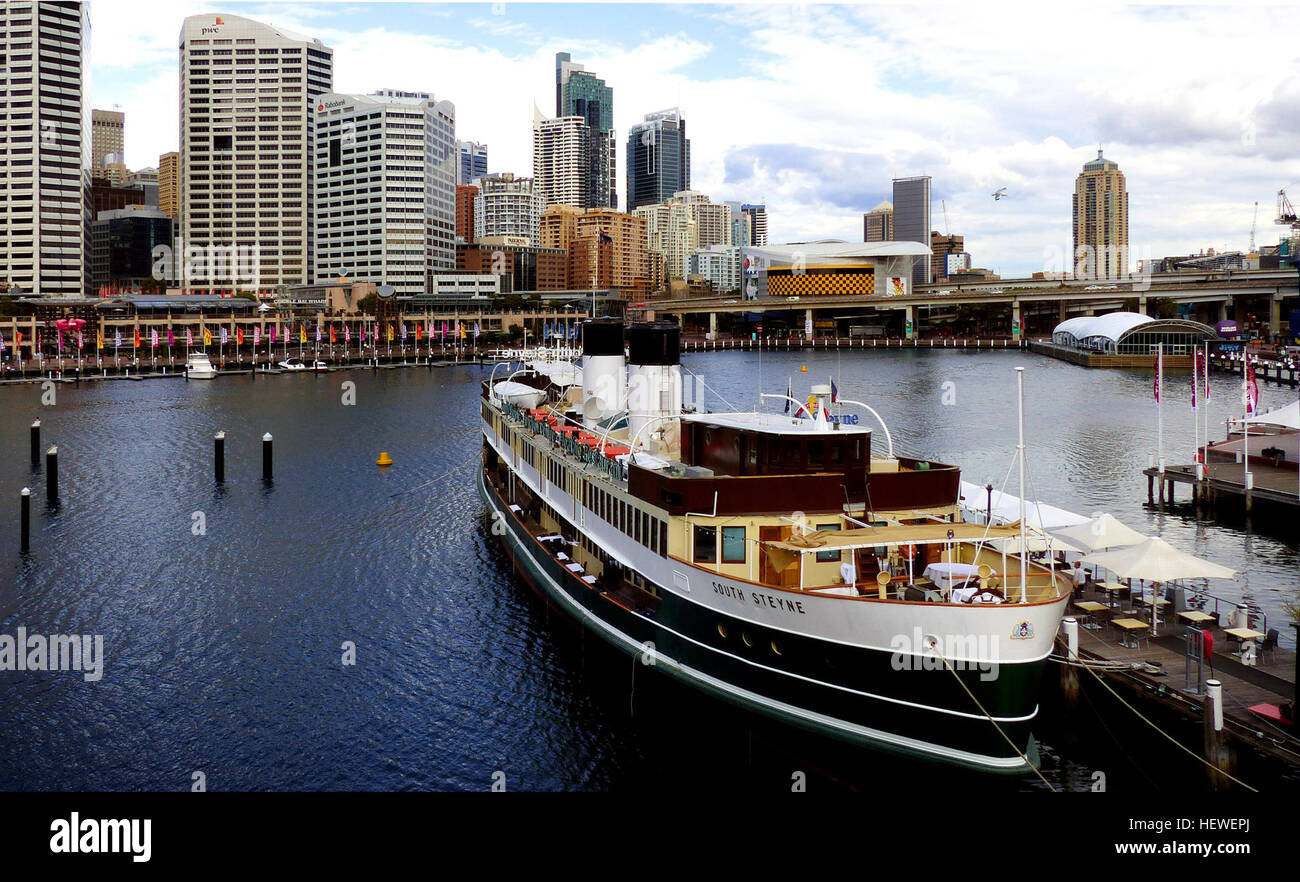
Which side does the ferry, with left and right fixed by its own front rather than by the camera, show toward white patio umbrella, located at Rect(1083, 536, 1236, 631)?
left

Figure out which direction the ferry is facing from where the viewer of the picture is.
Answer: facing the viewer and to the right of the viewer

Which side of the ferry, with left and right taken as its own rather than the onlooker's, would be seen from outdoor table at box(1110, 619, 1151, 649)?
left
